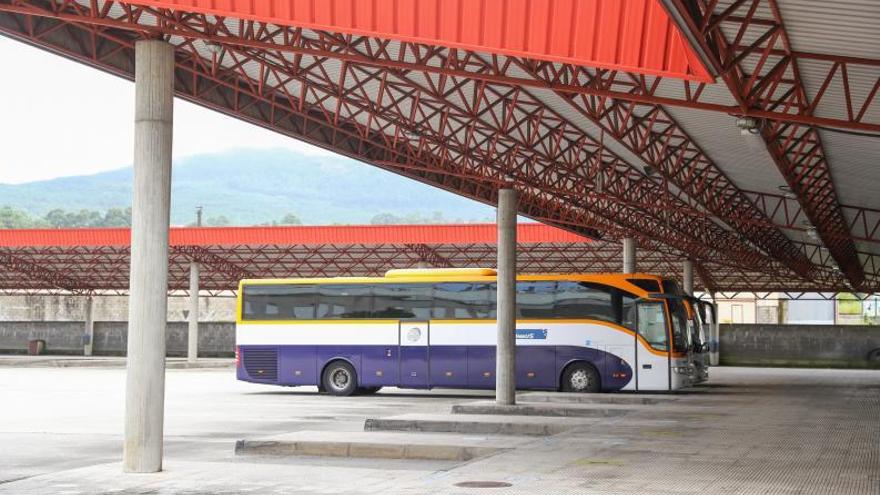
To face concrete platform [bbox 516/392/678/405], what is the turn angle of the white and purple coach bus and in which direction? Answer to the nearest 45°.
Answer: approximately 45° to its right

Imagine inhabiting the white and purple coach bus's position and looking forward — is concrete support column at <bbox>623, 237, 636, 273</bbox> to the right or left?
on its left

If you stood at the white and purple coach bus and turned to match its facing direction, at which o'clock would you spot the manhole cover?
The manhole cover is roughly at 3 o'clock from the white and purple coach bus.

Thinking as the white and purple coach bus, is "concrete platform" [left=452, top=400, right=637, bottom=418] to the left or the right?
on its right

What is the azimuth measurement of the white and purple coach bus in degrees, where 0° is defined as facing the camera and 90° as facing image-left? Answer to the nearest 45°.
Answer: approximately 270°

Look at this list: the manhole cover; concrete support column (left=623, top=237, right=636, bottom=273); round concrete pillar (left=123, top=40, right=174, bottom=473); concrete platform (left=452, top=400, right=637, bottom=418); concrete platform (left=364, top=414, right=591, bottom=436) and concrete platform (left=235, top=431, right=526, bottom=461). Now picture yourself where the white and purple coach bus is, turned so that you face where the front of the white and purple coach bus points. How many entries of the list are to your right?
5

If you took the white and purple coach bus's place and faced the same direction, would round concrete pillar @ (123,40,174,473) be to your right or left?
on your right

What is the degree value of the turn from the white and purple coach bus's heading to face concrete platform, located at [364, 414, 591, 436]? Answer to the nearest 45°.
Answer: approximately 90° to its right

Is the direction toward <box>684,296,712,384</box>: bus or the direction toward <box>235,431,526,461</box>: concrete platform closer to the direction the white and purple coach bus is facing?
the bus

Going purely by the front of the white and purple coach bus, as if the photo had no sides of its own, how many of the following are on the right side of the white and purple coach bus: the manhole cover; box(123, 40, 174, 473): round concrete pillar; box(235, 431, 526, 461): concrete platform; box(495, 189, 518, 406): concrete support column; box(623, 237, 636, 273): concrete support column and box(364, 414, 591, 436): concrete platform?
5
